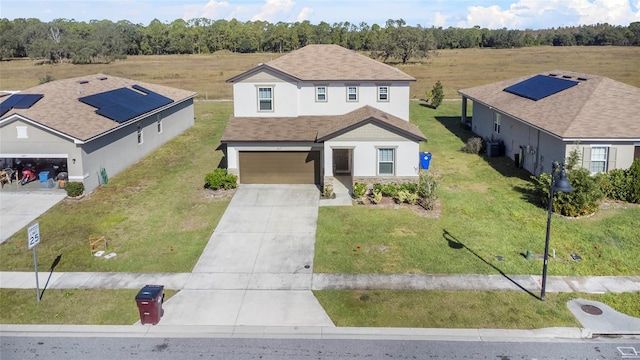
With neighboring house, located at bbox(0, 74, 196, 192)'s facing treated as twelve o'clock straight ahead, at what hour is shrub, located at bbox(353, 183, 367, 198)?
The shrub is roughly at 9 o'clock from the neighboring house.

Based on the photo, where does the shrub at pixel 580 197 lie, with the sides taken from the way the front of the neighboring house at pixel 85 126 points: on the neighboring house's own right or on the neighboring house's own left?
on the neighboring house's own left

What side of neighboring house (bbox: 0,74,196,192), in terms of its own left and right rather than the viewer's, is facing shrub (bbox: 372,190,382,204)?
left

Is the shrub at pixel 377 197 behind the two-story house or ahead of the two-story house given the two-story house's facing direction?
ahead

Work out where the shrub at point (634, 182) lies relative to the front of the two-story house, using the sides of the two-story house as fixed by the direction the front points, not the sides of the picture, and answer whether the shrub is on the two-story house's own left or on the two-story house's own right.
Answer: on the two-story house's own left

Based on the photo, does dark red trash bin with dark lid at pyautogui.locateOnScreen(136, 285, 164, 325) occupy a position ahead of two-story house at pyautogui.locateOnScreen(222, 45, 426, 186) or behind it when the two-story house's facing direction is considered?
ahead

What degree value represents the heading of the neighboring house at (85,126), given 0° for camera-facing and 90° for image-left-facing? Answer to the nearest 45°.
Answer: approximately 45°

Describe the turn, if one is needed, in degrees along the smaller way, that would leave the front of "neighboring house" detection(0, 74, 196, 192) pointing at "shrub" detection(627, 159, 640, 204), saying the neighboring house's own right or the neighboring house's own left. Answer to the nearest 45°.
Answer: approximately 90° to the neighboring house's own left

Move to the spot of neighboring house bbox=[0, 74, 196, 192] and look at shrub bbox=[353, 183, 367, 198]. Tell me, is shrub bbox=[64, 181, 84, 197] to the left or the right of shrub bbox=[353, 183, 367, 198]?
right
